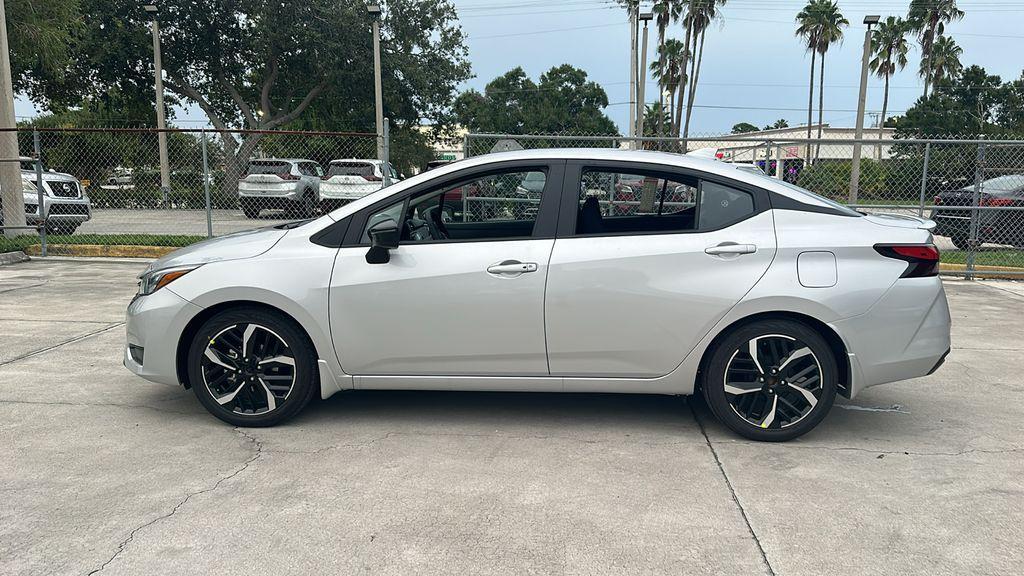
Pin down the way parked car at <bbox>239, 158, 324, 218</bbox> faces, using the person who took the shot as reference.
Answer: facing away from the viewer and to the right of the viewer

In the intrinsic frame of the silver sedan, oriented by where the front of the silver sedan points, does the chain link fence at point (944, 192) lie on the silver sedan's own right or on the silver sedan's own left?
on the silver sedan's own right

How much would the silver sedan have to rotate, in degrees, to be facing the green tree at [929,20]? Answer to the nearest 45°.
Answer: approximately 135° to its right

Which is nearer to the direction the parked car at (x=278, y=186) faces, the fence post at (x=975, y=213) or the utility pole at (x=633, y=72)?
the utility pole

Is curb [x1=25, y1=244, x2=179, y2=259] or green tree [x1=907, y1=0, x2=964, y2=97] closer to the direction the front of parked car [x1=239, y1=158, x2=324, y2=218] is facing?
the green tree

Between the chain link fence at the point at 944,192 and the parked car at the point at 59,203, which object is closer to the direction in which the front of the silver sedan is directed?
the parked car

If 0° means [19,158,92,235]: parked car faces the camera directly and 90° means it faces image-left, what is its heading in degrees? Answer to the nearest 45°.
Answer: approximately 315°

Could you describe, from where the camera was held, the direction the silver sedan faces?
facing to the left of the viewer

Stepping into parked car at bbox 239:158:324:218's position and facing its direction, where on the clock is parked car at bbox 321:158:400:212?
parked car at bbox 321:158:400:212 is roughly at 2 o'clock from parked car at bbox 239:158:324:218.

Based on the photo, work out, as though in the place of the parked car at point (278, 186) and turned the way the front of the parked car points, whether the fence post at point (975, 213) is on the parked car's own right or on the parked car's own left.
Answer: on the parked car's own right
